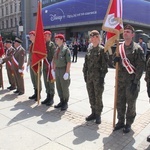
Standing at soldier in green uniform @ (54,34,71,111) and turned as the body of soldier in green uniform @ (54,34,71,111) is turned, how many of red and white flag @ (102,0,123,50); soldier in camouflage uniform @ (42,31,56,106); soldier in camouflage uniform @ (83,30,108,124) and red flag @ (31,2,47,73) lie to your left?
2

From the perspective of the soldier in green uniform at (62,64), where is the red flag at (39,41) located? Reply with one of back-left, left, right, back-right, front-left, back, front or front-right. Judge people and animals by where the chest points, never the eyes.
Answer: right

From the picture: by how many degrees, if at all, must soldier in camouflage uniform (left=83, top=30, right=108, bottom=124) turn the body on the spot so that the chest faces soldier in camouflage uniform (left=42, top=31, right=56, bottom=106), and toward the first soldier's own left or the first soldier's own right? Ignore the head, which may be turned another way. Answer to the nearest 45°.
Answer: approximately 90° to the first soldier's own right

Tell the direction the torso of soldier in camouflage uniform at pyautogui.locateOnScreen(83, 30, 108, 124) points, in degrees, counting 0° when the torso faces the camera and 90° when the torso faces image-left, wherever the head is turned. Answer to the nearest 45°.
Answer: approximately 45°

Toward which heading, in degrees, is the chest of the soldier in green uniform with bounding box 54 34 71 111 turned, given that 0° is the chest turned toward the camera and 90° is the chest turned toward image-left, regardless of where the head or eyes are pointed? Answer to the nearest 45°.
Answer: approximately 45°

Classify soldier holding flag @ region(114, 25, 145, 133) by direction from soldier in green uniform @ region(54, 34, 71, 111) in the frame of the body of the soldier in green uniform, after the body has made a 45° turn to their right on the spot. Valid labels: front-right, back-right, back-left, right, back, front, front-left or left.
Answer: back-left

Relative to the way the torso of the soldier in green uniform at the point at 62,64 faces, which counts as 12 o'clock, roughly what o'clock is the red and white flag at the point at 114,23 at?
The red and white flag is roughly at 9 o'clock from the soldier in green uniform.

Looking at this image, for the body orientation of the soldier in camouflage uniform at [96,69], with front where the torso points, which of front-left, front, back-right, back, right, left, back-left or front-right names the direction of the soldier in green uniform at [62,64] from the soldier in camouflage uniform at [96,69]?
right

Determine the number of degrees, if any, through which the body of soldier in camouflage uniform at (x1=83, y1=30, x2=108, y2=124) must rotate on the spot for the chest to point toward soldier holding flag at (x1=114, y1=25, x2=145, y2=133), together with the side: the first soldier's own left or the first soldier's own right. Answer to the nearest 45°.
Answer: approximately 90° to the first soldier's own left

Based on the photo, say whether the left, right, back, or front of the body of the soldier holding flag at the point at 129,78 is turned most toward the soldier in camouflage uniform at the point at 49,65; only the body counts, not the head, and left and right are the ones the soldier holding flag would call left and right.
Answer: right
